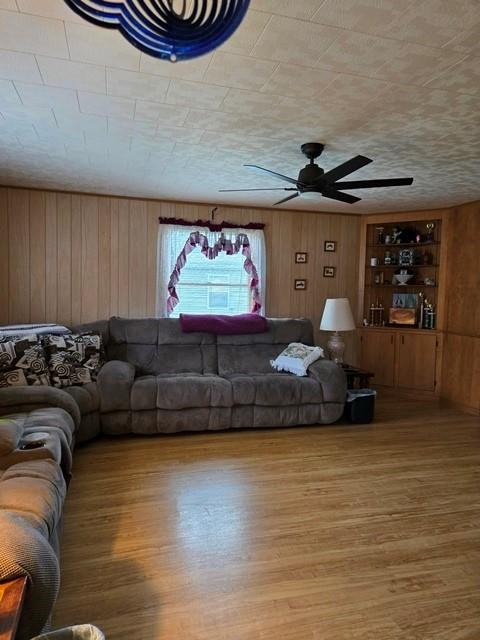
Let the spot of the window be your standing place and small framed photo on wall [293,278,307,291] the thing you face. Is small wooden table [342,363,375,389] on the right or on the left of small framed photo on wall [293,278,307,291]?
right

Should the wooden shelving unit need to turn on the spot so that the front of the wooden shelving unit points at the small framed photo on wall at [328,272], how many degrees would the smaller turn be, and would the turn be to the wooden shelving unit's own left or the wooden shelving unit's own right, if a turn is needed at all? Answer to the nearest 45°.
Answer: approximately 45° to the wooden shelving unit's own right

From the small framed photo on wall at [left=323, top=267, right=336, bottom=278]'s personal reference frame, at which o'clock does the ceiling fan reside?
The ceiling fan is roughly at 12 o'clock from the small framed photo on wall.

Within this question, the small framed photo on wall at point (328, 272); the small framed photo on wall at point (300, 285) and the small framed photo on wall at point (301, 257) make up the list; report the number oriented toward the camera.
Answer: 3

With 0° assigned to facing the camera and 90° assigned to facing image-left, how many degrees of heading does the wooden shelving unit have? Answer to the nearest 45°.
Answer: approximately 45°

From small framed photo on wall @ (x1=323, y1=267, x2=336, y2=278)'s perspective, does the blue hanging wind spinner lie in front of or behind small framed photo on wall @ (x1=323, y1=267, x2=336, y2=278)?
in front

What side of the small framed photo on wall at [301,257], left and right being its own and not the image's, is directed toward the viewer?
front

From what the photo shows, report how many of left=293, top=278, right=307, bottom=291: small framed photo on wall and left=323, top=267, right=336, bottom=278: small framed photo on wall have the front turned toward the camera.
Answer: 2

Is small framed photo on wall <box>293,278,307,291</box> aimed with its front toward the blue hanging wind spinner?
yes

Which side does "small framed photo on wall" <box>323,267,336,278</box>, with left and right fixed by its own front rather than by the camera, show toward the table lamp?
front

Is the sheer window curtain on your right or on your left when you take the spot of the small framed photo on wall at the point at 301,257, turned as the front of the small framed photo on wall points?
on your right

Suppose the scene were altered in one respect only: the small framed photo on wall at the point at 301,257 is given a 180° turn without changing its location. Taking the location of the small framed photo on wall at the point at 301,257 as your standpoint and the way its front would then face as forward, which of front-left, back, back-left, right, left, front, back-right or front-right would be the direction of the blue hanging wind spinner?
back

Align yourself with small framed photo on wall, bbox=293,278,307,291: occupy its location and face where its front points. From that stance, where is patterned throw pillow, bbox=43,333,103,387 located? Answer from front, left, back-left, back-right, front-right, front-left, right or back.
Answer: front-right

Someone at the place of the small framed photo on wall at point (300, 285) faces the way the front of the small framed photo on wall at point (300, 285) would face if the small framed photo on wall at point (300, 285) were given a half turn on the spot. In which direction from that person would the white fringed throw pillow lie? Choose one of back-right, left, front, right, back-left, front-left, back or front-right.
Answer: back

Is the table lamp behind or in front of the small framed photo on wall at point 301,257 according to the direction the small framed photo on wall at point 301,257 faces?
in front

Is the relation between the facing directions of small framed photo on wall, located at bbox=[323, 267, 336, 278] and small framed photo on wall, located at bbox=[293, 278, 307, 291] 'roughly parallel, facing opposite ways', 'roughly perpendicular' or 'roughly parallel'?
roughly parallel

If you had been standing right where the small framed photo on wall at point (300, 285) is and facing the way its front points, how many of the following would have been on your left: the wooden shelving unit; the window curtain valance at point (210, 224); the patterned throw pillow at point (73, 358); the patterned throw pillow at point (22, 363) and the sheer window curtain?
1
